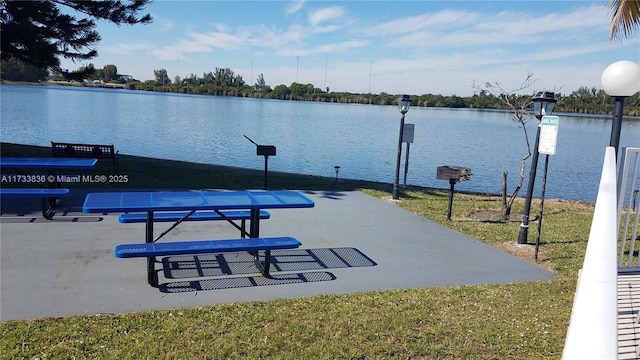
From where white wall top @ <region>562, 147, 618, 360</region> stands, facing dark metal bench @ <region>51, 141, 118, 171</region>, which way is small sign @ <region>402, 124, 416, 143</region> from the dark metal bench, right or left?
right

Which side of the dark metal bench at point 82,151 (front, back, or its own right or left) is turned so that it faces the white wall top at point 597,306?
back

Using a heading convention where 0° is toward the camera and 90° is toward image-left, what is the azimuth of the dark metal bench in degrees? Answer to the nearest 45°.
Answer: approximately 180°

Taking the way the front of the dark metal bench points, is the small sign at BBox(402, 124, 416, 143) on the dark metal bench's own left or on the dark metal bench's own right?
on the dark metal bench's own right

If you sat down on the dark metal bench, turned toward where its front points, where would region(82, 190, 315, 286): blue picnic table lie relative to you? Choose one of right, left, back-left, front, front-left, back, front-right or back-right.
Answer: back

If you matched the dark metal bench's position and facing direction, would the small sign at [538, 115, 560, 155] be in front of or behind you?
behind
